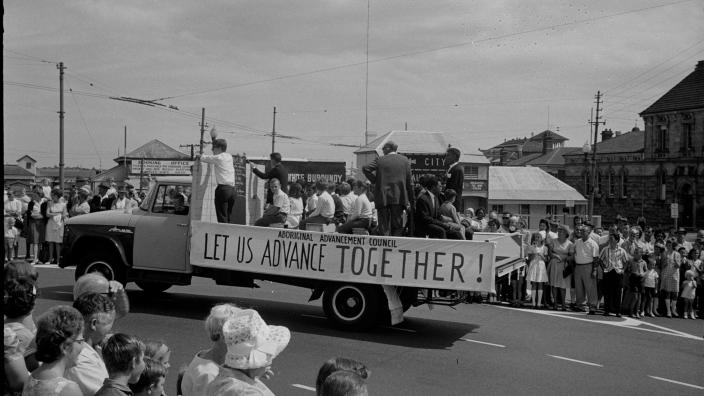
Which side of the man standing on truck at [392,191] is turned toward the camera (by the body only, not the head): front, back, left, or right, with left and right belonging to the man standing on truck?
back

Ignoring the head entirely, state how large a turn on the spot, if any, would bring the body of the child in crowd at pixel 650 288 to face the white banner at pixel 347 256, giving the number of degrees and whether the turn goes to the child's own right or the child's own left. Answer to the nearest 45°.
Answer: approximately 45° to the child's own right

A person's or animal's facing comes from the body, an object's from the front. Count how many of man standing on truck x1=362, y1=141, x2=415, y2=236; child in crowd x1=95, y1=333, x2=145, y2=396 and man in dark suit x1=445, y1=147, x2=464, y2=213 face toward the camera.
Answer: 0

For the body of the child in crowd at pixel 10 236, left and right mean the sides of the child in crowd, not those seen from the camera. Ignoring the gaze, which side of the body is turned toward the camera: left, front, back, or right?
front

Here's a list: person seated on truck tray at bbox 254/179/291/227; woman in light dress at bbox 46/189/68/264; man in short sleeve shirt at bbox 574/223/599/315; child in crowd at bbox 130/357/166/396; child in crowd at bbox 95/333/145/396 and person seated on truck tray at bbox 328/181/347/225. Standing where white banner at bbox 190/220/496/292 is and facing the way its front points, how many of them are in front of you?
2

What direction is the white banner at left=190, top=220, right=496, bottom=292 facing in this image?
toward the camera

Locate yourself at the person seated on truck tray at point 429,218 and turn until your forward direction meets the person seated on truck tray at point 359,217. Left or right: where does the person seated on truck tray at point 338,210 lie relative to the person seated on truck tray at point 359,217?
right

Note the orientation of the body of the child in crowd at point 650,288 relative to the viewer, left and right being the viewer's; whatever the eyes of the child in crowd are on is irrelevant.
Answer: facing the viewer

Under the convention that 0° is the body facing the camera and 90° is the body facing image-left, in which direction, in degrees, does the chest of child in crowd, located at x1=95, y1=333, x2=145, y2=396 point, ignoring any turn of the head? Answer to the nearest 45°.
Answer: approximately 225°

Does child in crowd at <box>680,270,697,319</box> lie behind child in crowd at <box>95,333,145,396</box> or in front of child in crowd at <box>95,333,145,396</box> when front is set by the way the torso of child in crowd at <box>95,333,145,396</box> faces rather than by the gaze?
in front
